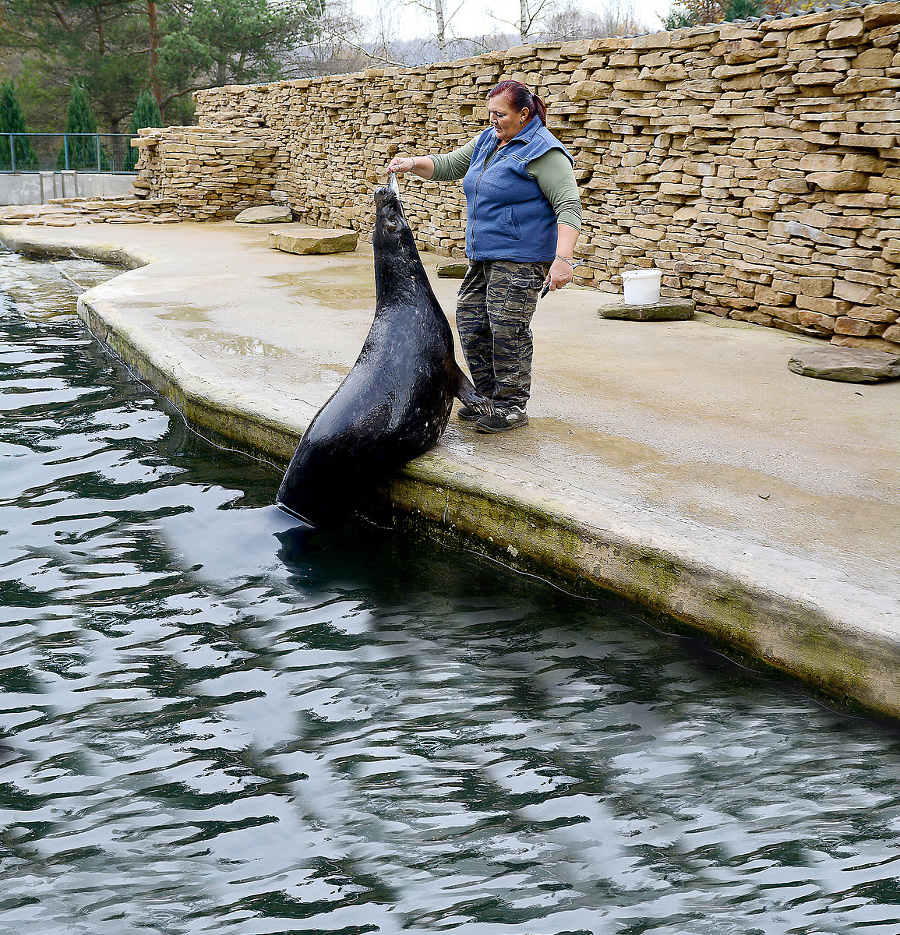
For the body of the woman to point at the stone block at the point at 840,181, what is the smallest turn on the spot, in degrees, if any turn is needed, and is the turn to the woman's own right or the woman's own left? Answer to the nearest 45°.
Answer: approximately 180°

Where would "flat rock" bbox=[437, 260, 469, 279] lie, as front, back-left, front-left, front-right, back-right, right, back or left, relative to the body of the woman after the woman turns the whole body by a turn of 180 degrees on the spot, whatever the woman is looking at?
front-left

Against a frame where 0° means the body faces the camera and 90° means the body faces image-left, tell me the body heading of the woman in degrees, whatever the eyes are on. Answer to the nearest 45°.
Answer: approximately 45°

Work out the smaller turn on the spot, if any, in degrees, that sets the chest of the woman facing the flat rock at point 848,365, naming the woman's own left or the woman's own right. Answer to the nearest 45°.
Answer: approximately 180°

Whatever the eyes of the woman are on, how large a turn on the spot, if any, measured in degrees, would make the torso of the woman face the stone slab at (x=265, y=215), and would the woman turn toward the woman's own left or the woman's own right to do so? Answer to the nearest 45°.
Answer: approximately 135° to the woman's own right

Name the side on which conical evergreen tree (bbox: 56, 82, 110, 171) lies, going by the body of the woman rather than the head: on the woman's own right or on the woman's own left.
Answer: on the woman's own right
